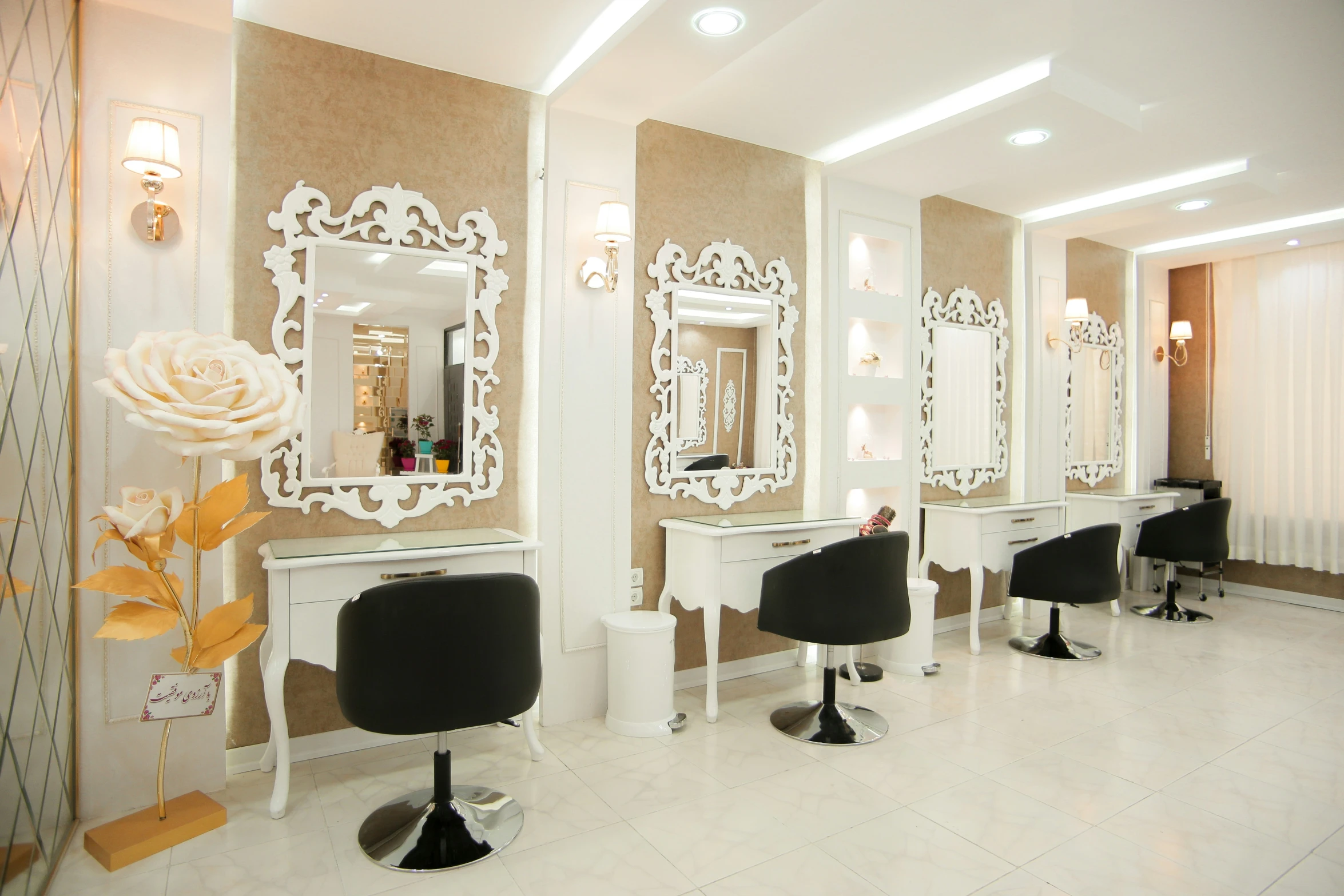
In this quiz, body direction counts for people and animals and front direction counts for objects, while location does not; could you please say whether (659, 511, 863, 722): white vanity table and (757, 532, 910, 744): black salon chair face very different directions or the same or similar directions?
very different directions

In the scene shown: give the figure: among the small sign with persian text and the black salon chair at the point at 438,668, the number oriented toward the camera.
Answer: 1

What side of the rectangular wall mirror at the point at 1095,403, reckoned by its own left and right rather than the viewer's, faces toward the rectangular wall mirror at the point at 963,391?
right

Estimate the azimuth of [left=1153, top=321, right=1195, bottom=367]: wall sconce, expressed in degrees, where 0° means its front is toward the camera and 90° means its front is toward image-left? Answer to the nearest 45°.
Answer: approximately 315°

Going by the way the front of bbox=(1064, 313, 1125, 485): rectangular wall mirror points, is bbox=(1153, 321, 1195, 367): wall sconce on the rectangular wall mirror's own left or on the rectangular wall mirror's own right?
on the rectangular wall mirror's own left

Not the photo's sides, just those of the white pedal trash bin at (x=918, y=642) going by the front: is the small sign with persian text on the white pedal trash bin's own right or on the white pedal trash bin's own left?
on the white pedal trash bin's own right

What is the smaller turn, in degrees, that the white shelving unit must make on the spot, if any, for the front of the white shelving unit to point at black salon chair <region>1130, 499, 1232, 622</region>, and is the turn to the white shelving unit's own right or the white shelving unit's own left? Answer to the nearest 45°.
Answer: approximately 90° to the white shelving unit's own left

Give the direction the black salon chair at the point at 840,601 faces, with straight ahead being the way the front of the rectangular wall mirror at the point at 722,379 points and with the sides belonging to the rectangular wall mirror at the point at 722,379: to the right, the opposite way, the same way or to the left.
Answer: the opposite way

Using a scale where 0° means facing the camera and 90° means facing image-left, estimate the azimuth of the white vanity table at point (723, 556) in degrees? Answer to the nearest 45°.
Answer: approximately 315°

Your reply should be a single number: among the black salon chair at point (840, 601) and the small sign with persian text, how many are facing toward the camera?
1

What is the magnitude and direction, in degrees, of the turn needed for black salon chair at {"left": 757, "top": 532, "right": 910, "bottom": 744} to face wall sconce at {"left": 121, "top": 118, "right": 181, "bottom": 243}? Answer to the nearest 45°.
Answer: approximately 90° to its left

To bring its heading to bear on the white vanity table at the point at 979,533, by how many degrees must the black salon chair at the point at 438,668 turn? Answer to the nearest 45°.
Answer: approximately 45° to its right
